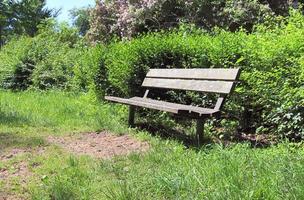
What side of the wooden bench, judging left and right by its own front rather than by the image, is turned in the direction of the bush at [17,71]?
right
